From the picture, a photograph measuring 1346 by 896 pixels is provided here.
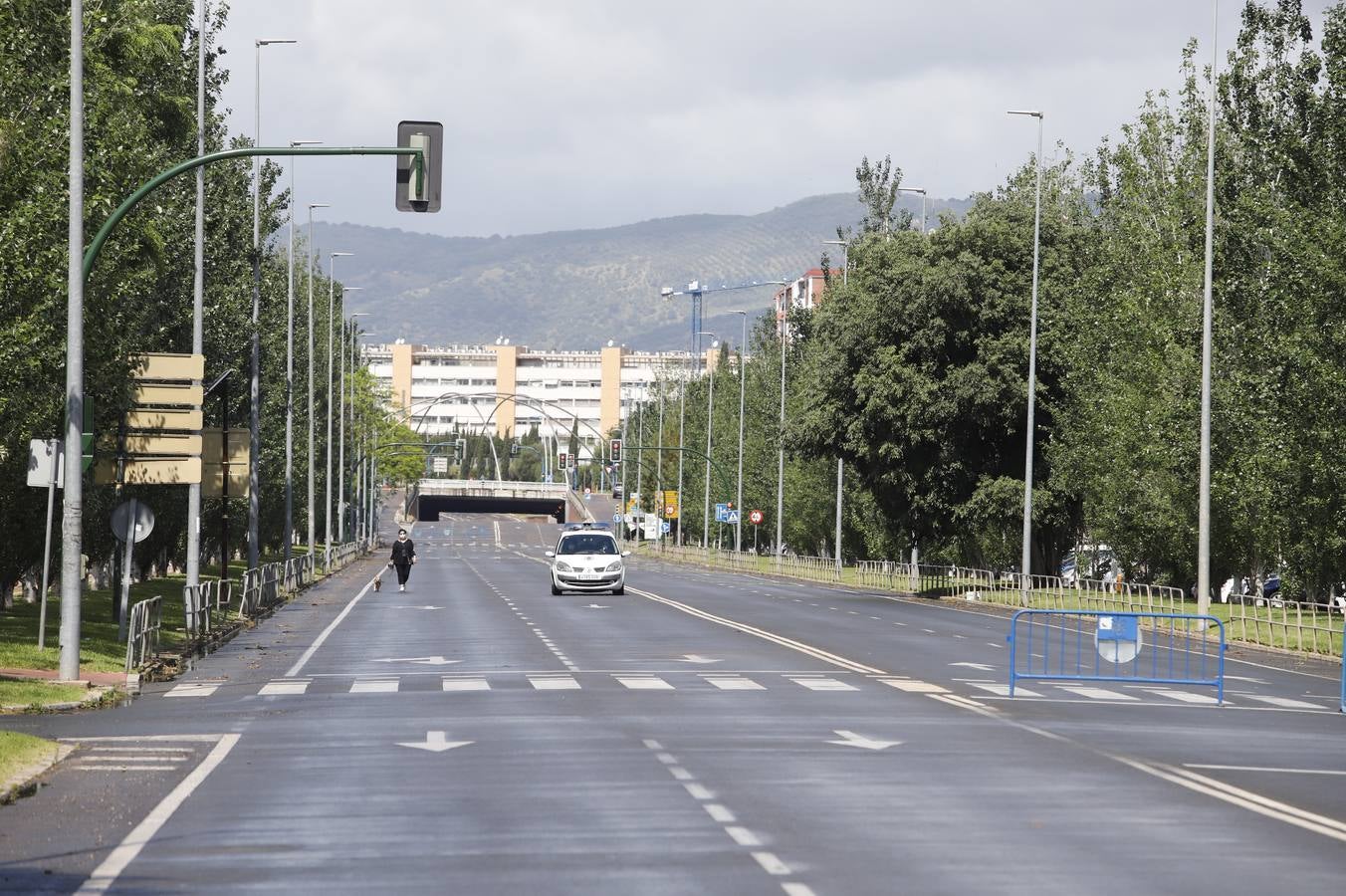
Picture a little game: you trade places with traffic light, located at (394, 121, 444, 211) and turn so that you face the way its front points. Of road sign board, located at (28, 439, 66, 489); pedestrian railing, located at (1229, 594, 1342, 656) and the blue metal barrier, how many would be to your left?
1

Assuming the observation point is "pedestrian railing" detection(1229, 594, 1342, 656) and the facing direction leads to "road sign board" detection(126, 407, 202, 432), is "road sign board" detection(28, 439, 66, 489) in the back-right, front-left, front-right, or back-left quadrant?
front-left

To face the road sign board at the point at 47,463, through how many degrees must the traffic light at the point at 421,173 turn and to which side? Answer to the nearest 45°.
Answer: approximately 90° to its left

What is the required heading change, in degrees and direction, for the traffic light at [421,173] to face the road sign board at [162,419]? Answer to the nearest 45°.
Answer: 0° — it already faces it

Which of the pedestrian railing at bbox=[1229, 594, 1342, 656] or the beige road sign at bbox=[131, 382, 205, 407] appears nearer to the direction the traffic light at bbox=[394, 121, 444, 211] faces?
the beige road sign

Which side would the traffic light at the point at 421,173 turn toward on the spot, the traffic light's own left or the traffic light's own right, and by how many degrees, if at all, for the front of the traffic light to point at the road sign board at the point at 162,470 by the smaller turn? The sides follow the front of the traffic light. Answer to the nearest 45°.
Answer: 0° — it already faces it

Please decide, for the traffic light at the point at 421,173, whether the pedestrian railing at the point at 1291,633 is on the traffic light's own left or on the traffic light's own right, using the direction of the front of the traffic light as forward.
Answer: on the traffic light's own right

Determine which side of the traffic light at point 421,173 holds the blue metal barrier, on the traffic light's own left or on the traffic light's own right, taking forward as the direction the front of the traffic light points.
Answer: on the traffic light's own right

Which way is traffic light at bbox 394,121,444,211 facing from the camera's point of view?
away from the camera
